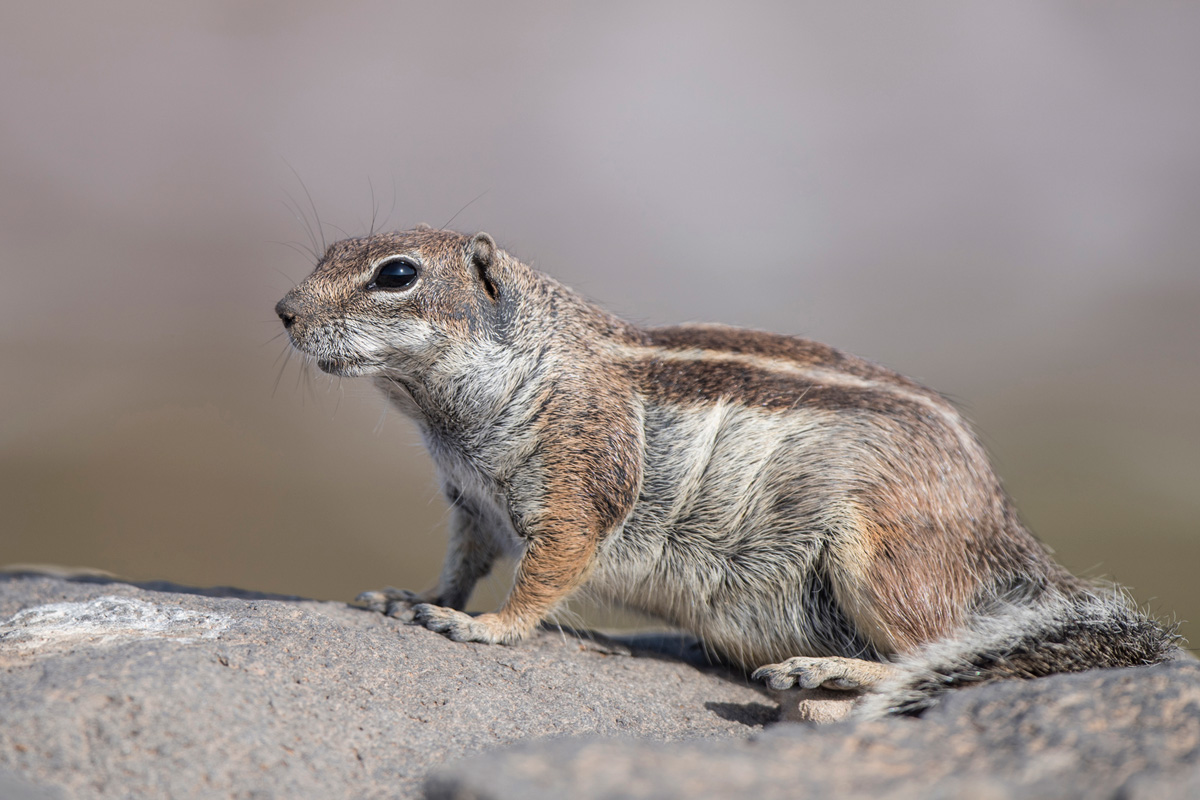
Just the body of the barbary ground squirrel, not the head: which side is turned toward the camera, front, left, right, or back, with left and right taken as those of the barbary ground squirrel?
left
